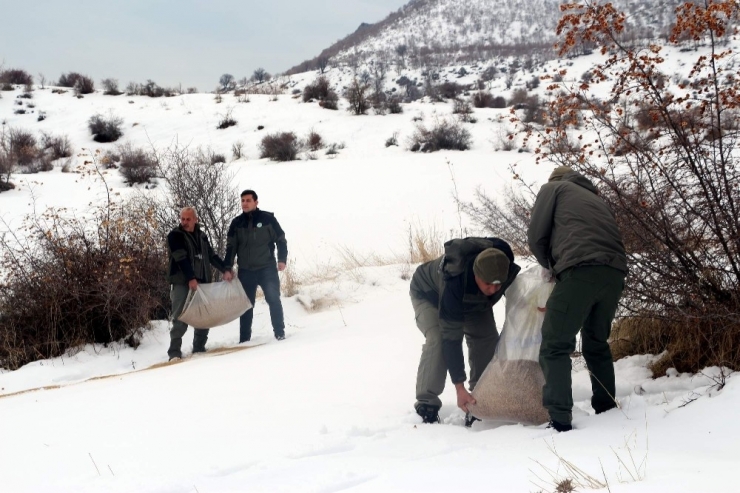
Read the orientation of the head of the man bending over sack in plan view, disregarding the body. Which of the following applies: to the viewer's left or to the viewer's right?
to the viewer's right

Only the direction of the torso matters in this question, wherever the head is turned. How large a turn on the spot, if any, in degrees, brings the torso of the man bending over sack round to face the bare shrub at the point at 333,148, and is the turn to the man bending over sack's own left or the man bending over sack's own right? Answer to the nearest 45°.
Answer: approximately 135° to the man bending over sack's own left

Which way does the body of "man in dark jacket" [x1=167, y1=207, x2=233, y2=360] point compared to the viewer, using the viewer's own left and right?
facing the viewer and to the right of the viewer

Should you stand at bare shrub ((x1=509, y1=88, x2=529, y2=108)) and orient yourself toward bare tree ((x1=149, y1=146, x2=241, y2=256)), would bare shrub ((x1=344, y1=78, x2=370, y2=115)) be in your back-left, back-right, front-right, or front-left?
front-right

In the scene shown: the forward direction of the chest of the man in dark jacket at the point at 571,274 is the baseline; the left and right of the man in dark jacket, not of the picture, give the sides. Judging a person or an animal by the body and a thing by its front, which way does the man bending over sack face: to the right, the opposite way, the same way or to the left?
the opposite way

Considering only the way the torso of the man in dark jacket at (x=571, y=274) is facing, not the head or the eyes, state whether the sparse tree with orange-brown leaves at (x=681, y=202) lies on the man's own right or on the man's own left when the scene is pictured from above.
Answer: on the man's own right

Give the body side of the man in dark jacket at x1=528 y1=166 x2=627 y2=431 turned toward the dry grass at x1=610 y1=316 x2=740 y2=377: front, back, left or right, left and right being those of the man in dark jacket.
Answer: right

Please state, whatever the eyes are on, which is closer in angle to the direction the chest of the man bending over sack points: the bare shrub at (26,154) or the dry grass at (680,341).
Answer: the dry grass

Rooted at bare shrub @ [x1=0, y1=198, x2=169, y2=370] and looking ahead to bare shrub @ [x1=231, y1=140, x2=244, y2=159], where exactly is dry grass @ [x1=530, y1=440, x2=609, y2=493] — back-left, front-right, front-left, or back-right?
back-right

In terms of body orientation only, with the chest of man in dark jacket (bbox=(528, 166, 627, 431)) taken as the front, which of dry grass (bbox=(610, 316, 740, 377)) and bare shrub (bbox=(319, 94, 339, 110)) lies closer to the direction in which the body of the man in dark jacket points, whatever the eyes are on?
the bare shrub

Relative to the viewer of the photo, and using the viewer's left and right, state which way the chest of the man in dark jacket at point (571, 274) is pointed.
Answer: facing away from the viewer and to the left of the viewer

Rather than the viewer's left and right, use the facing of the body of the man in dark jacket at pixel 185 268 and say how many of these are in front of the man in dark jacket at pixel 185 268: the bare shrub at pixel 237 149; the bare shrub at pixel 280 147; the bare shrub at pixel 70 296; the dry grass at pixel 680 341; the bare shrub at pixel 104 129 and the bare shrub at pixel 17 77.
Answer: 1

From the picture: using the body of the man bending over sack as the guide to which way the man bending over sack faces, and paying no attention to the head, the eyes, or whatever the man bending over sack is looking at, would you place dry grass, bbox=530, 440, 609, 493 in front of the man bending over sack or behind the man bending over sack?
in front

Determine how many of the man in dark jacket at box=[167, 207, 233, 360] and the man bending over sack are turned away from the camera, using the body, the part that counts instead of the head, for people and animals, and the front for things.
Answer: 0

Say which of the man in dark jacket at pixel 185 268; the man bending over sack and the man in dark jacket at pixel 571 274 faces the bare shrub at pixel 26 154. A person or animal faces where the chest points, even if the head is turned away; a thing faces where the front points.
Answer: the man in dark jacket at pixel 571 274
